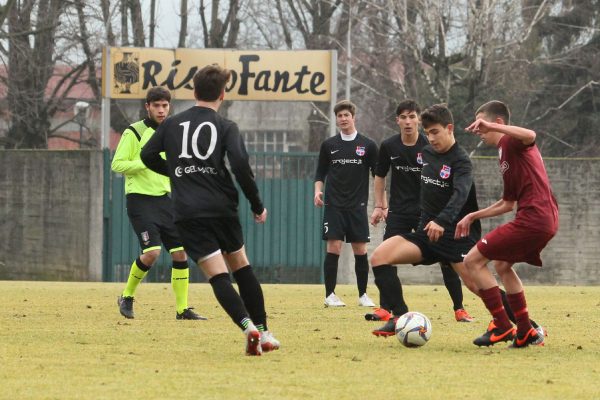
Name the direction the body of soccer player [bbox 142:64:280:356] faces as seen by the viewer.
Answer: away from the camera

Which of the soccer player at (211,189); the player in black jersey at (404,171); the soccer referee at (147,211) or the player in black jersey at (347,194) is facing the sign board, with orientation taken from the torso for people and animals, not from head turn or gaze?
the soccer player at (211,189)

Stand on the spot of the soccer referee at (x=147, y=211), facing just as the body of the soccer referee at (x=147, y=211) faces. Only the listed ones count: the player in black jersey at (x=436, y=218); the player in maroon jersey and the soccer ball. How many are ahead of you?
3

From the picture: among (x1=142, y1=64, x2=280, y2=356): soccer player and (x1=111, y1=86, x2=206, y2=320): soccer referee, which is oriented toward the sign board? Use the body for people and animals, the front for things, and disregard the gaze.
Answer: (x1=142, y1=64, x2=280, y2=356): soccer player

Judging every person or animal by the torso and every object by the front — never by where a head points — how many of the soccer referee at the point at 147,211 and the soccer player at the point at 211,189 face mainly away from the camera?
1

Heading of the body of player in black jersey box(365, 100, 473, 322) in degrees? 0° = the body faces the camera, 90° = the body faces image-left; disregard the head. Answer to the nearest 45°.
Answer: approximately 0°

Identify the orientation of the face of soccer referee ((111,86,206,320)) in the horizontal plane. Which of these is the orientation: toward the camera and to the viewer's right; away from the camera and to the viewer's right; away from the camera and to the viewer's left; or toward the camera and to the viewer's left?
toward the camera and to the viewer's right

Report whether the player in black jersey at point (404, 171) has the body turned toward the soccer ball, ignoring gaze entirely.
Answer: yes

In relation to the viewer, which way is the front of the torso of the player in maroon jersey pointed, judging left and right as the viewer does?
facing to the left of the viewer
